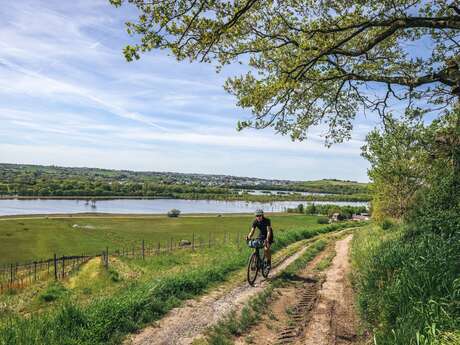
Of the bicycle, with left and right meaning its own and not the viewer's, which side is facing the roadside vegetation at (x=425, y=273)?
left

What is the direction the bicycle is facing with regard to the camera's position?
facing the viewer and to the left of the viewer

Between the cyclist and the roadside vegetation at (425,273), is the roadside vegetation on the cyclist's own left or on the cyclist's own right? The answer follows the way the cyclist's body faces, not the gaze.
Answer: on the cyclist's own left

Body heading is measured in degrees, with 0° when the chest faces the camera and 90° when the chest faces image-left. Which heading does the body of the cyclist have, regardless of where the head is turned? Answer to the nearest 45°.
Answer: approximately 45°
